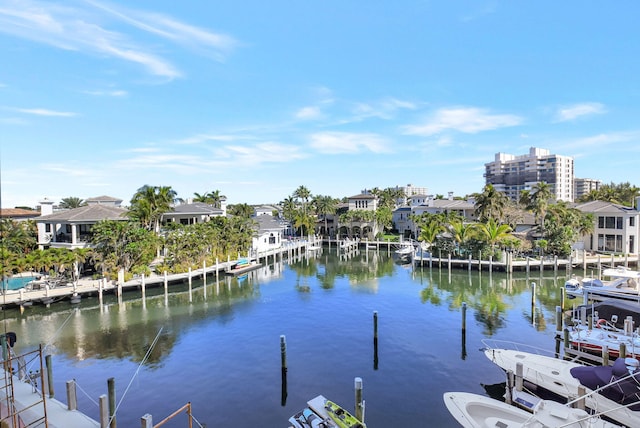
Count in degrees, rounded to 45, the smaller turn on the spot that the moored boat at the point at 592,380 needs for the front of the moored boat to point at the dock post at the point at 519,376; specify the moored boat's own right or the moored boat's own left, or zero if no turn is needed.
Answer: approximately 45° to the moored boat's own left

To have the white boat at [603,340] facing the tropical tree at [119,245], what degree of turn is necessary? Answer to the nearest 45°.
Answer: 0° — it already faces it

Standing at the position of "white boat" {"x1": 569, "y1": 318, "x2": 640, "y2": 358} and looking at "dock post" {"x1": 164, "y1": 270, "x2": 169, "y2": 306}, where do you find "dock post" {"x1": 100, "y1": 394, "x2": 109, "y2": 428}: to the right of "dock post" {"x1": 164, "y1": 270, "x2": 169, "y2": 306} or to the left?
left

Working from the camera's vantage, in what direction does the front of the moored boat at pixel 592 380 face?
facing away from the viewer and to the left of the viewer

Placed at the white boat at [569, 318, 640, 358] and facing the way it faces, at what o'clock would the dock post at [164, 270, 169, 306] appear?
The dock post is roughly at 12 o'clock from the white boat.

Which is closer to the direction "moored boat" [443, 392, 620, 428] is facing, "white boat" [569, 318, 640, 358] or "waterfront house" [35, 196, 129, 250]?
the waterfront house

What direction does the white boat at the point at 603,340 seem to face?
to the viewer's left

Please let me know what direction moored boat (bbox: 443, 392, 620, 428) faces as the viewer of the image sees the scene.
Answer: facing away from the viewer and to the left of the viewer
